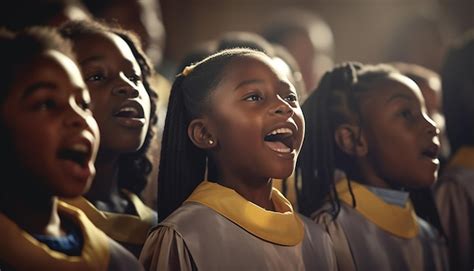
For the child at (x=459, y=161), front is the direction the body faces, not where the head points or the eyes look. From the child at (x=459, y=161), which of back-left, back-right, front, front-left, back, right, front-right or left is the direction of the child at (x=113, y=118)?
back-right

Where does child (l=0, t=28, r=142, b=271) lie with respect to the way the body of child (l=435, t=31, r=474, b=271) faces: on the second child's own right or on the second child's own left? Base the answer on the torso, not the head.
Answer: on the second child's own right

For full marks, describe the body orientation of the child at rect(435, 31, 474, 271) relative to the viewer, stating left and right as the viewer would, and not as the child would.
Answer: facing to the right of the viewer

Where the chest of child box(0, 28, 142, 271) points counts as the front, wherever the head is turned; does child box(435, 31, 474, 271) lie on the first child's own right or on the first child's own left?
on the first child's own left

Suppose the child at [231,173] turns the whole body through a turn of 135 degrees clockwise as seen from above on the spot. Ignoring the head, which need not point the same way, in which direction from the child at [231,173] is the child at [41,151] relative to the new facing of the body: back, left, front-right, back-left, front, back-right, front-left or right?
front-left

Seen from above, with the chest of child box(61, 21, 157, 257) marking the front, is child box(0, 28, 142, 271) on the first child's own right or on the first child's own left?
on the first child's own right

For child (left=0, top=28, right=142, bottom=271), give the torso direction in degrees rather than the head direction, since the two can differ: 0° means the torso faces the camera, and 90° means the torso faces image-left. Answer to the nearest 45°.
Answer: approximately 315°

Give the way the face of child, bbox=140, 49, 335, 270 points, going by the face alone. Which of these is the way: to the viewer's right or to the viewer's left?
to the viewer's right

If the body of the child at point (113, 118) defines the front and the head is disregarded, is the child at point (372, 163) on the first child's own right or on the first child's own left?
on the first child's own left

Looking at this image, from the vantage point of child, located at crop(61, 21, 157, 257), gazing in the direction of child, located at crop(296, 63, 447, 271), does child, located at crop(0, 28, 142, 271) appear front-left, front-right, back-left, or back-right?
back-right

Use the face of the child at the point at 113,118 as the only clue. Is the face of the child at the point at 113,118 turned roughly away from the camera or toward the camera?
toward the camera

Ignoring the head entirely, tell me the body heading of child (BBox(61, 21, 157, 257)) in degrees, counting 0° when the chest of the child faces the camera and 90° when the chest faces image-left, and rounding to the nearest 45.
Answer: approximately 315°

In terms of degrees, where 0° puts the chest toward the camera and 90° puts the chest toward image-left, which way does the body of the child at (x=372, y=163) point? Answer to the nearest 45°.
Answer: approximately 315°

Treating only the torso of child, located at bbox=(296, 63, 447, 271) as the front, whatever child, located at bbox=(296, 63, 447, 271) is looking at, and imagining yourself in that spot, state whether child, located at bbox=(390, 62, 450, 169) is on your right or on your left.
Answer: on your left
